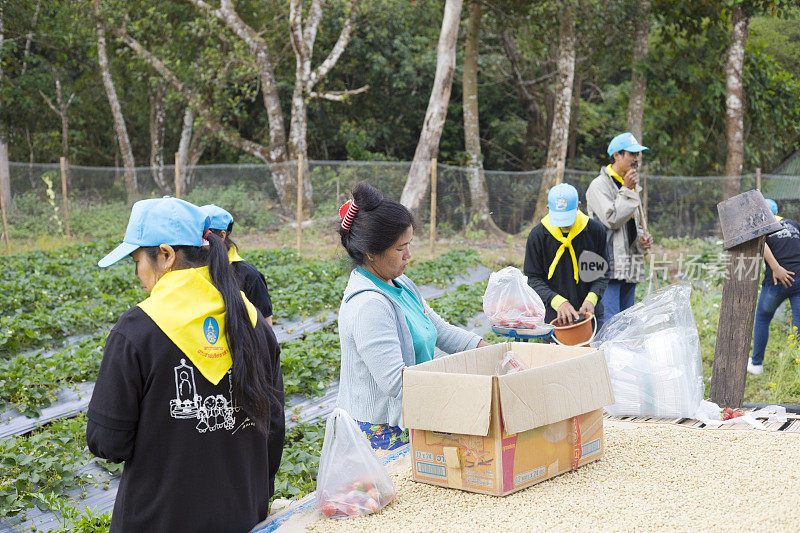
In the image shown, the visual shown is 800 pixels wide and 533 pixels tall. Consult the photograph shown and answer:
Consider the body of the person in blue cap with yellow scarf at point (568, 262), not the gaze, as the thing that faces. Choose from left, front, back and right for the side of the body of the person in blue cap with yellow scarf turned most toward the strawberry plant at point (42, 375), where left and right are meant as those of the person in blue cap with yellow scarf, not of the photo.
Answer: right

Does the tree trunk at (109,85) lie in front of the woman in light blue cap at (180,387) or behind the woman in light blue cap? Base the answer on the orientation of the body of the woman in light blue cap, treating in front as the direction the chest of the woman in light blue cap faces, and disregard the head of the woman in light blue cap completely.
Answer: in front

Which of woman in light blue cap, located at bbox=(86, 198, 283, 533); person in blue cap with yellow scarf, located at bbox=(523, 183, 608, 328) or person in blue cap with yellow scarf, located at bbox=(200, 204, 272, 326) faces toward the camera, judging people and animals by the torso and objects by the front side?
person in blue cap with yellow scarf, located at bbox=(523, 183, 608, 328)

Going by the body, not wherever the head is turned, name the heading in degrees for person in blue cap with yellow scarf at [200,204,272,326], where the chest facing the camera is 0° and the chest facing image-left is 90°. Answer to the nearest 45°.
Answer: approximately 135°

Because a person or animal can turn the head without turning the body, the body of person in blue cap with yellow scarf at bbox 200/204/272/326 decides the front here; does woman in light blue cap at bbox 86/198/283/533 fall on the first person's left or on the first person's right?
on the first person's left

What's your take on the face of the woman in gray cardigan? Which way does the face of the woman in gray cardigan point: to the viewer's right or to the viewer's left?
to the viewer's right

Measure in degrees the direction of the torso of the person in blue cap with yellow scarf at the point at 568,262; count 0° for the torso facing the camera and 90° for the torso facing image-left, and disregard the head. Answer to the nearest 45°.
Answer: approximately 0°

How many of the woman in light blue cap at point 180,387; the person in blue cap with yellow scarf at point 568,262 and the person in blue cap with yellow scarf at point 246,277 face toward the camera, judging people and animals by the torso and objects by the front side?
1

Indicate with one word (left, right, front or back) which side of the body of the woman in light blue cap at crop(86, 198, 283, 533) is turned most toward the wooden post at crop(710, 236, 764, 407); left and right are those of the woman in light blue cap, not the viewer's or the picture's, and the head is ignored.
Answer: right

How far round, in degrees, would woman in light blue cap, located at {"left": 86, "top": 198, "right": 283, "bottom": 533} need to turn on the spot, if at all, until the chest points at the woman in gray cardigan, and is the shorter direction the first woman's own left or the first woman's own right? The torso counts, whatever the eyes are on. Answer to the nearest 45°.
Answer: approximately 90° to the first woman's own right

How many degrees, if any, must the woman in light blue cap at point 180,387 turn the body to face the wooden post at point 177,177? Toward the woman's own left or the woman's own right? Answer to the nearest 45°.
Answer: approximately 45° to the woman's own right

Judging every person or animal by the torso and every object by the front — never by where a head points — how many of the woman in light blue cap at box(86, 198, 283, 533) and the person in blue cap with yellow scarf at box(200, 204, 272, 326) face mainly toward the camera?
0

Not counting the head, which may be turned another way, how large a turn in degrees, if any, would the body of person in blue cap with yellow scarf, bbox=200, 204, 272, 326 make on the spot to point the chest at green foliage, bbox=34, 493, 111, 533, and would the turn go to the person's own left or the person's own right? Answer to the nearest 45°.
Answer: approximately 90° to the person's own left
